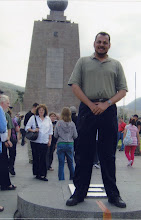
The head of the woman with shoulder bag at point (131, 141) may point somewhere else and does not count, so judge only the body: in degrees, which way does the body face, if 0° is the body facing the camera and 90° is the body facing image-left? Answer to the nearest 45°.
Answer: approximately 180°

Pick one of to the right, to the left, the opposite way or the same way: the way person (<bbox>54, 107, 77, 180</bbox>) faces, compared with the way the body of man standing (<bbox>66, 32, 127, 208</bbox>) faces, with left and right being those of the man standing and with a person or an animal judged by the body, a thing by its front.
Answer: the opposite way

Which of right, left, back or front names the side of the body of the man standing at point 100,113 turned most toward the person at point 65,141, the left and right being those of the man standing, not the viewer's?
back

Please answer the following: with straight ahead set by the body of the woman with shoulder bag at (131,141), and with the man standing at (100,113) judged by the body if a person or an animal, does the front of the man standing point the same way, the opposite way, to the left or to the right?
the opposite way

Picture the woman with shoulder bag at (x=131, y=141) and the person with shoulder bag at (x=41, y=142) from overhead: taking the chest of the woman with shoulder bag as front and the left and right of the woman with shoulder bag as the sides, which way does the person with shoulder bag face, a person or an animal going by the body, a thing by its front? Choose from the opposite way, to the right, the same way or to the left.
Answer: the opposite way

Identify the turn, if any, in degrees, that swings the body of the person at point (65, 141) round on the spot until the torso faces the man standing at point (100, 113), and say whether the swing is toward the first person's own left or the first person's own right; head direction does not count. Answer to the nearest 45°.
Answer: approximately 180°

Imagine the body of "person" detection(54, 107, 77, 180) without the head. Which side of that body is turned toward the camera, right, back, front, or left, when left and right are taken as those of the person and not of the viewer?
back

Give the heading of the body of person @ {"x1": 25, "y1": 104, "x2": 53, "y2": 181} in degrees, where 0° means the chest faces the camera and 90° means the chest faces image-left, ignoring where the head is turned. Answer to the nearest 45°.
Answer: approximately 0°
